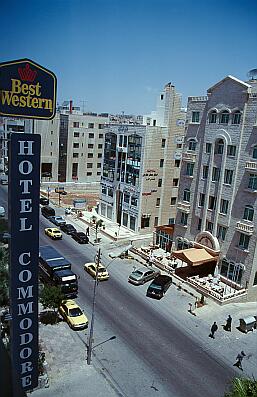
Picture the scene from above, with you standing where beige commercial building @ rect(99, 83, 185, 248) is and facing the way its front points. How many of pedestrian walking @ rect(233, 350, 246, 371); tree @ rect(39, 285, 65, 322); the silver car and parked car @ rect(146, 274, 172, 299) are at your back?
0

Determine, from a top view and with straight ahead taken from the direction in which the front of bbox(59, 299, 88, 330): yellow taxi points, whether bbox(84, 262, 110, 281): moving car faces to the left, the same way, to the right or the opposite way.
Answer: the same way

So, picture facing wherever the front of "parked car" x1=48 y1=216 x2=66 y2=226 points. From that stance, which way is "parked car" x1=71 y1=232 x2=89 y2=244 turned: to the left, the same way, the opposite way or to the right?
the same way

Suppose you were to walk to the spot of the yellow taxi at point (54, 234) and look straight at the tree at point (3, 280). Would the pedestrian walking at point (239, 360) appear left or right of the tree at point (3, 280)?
left

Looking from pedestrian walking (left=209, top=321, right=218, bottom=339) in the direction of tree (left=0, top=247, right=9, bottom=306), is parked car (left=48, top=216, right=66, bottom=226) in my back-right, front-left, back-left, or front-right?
front-right

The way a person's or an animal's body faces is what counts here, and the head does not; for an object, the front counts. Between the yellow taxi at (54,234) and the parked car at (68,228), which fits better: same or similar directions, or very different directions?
same or similar directions

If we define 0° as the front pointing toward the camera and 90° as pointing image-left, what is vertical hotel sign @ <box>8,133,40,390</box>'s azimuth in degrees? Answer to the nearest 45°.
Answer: approximately 0°

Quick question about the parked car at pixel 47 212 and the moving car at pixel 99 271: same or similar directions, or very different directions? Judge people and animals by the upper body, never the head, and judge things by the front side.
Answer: same or similar directions

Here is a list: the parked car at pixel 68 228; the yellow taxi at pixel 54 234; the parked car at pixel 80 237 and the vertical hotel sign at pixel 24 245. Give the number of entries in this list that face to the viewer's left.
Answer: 0
